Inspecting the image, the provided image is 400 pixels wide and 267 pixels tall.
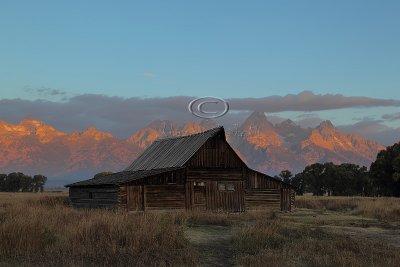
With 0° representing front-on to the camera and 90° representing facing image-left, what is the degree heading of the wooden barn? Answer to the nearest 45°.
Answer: approximately 315°
